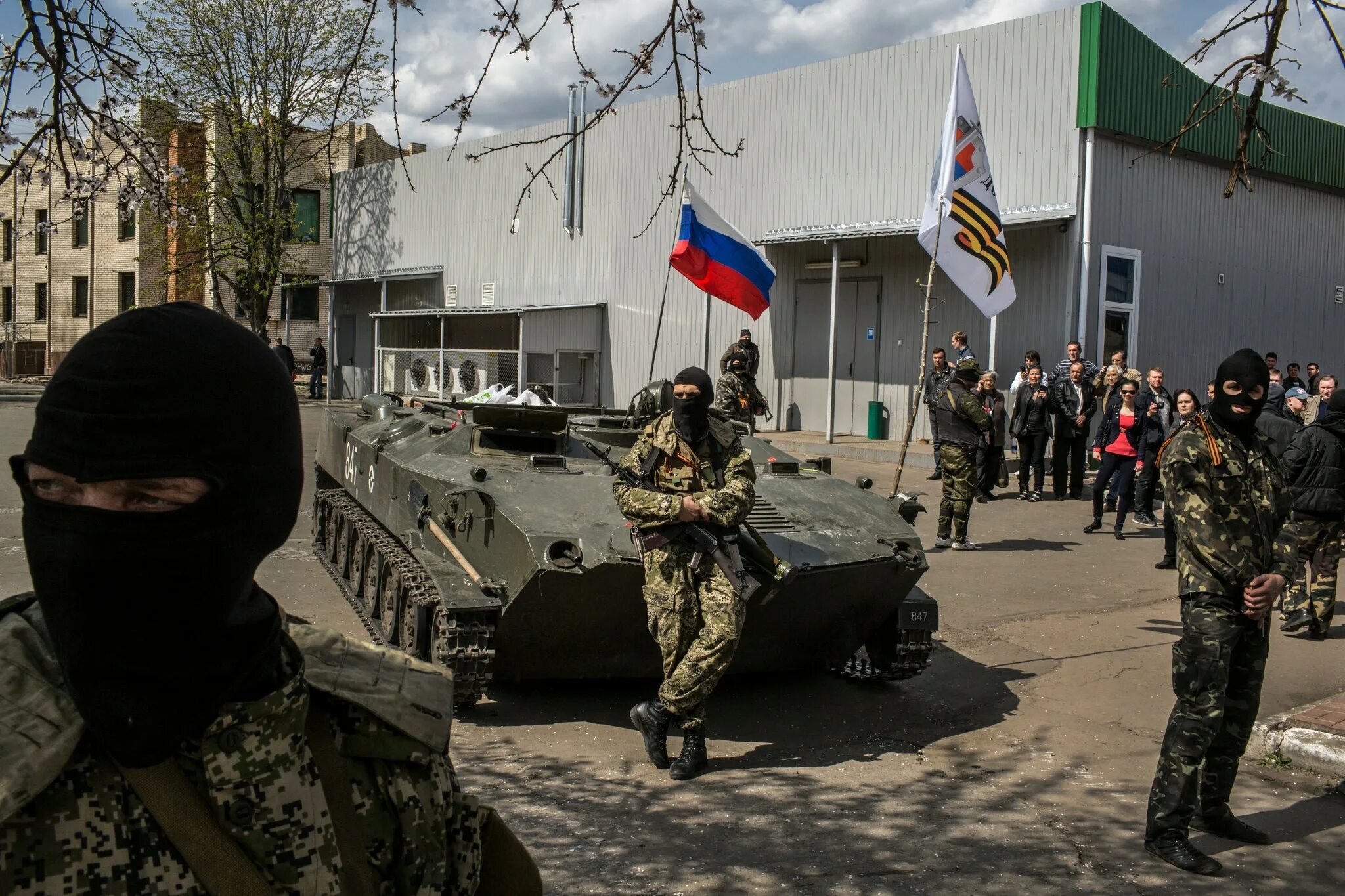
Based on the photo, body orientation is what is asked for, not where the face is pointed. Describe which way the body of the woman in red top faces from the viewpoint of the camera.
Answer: toward the camera

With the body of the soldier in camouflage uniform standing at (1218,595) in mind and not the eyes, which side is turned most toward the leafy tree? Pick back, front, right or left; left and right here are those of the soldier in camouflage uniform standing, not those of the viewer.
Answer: back

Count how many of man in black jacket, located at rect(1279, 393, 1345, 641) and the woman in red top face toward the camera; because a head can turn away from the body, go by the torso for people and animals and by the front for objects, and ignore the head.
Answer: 1

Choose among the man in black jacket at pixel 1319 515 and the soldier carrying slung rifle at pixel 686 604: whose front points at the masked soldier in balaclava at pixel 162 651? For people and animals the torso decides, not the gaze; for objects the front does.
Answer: the soldier carrying slung rifle

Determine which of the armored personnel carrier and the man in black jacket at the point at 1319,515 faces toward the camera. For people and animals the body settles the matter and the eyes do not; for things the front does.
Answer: the armored personnel carrier

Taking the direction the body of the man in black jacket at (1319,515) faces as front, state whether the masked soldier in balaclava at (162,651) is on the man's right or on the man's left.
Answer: on the man's left

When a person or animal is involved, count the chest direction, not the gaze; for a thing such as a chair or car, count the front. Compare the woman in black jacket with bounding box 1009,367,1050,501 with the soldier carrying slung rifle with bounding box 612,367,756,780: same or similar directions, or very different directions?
same or similar directions

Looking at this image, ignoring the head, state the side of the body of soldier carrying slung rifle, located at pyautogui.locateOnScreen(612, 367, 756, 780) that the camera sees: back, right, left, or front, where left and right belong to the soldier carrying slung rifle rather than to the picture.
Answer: front

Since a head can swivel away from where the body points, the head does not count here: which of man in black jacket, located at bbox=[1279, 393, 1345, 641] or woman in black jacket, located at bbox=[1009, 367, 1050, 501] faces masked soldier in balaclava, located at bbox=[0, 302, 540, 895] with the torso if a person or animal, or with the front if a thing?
woman in black jacket, located at bbox=[1009, 367, 1050, 501]

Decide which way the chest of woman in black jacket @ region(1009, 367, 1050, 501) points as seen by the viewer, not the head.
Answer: toward the camera

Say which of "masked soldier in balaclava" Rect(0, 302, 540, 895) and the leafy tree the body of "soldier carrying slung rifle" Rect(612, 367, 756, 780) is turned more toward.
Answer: the masked soldier in balaclava

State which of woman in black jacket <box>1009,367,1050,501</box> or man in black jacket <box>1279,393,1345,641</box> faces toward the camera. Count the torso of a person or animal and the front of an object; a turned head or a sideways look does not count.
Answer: woman in black jacket <box>1009,367,1050,501</box>

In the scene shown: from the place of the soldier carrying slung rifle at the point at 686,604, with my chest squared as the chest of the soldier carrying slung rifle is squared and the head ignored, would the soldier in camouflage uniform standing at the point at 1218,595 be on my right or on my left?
on my left
